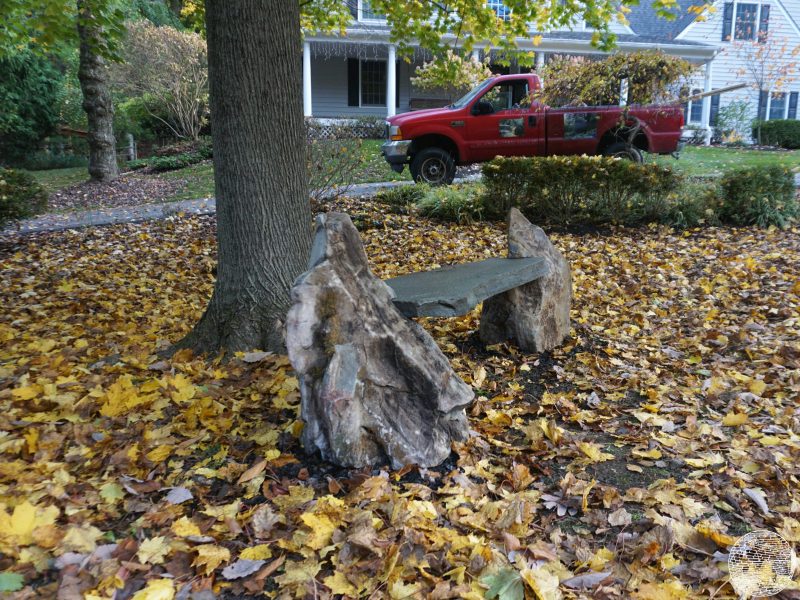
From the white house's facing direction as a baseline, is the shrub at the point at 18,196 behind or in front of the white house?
in front

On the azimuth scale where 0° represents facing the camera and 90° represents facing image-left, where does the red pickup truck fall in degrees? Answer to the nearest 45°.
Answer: approximately 90°

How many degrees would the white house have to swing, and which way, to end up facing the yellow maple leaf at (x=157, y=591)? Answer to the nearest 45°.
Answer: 0° — it already faces it

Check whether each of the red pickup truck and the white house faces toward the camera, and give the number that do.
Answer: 1

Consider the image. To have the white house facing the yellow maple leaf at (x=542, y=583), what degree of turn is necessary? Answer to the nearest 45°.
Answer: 0° — it already faces it

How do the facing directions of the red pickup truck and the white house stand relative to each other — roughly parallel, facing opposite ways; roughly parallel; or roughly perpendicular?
roughly perpendicular

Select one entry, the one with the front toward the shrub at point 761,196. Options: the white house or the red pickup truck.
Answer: the white house

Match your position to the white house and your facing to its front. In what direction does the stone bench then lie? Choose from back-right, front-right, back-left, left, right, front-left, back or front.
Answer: front

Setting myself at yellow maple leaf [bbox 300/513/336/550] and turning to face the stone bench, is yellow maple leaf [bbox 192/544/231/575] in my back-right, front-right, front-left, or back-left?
back-left

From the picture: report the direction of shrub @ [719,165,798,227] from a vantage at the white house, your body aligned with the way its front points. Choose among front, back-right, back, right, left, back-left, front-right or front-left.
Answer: front

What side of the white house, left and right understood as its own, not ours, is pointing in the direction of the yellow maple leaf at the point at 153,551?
front

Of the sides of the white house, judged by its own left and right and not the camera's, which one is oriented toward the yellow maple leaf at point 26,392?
front

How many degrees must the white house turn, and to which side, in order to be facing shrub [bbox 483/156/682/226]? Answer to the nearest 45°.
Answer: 0° — it already faces it

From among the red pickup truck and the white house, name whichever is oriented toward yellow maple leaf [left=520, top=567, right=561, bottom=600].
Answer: the white house

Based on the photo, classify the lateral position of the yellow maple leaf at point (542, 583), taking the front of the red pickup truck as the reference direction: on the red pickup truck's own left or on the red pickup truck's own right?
on the red pickup truck's own left

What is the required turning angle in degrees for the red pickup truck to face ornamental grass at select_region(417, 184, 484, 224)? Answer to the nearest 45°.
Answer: approximately 90° to its left

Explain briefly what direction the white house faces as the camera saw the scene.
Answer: facing the viewer

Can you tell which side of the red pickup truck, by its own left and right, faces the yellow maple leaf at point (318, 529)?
left

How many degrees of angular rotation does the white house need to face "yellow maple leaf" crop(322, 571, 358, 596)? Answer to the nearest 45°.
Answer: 0° — it already faces it
